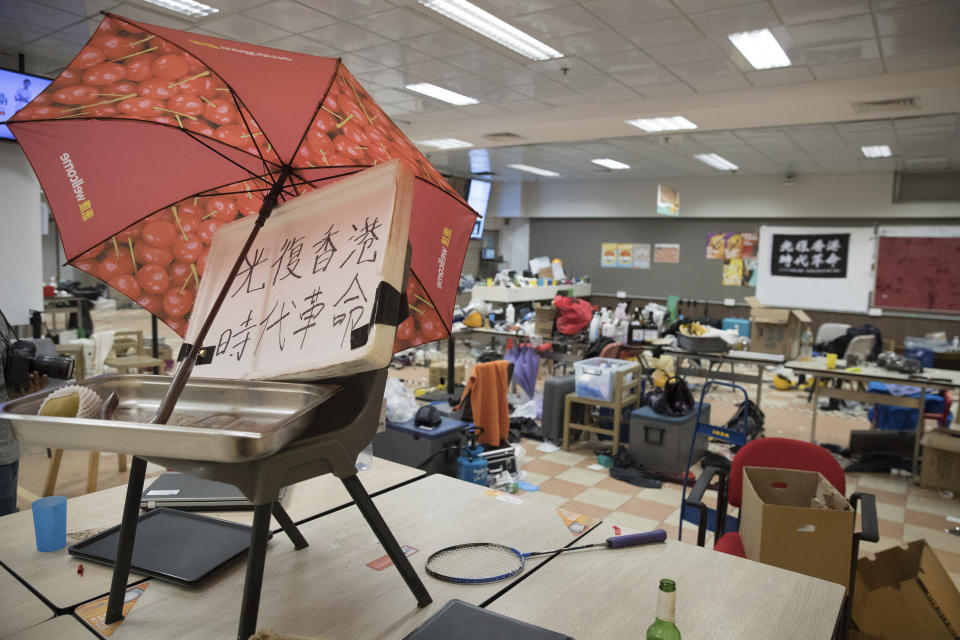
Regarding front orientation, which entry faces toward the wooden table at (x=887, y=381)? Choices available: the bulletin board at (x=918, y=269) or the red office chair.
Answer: the bulletin board

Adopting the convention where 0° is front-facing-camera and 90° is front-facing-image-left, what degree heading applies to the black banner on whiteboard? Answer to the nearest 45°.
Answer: approximately 0°

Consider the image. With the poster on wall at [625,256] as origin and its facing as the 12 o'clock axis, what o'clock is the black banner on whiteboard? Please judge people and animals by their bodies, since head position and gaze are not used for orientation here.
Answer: The black banner on whiteboard is roughly at 10 o'clock from the poster on wall.

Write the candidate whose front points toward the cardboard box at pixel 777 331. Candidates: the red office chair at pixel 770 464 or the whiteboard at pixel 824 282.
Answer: the whiteboard

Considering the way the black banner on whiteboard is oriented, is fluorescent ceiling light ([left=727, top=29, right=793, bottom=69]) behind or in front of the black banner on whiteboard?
in front

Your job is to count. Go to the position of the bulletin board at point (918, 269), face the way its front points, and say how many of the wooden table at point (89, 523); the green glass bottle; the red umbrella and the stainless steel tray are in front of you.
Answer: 4

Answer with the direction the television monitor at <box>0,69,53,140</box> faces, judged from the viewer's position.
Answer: facing the viewer and to the right of the viewer

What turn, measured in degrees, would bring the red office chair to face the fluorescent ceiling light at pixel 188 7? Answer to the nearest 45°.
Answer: approximately 90° to its right

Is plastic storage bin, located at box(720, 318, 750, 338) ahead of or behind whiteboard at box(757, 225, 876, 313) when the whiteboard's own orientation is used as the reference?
ahead

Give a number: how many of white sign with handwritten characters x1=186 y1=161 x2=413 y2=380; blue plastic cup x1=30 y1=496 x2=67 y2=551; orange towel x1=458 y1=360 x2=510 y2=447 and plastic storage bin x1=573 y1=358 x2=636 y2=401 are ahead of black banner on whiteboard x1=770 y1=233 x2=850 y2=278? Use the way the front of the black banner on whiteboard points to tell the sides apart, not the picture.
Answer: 4

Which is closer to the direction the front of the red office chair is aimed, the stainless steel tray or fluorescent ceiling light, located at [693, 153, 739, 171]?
the stainless steel tray

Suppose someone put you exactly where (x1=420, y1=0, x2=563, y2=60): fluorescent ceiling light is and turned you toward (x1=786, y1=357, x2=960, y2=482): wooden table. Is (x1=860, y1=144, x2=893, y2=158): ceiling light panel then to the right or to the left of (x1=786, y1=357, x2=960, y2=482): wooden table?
left

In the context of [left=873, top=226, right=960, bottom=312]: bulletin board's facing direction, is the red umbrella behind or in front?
in front
